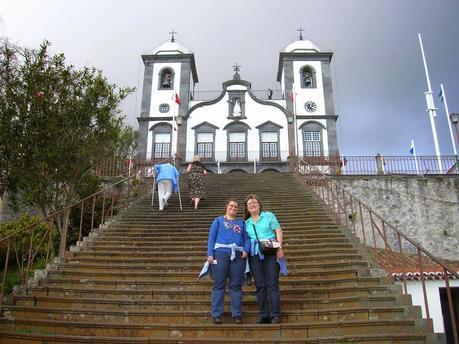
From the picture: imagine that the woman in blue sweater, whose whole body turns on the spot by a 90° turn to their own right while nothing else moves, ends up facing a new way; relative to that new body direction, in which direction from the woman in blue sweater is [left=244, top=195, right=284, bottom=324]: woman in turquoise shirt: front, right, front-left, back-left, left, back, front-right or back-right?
back

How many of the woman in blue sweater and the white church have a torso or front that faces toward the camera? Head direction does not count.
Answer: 2

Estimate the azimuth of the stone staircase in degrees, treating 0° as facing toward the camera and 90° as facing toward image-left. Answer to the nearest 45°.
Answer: approximately 0°

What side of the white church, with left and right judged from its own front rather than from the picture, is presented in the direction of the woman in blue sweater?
front

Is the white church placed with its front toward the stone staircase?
yes

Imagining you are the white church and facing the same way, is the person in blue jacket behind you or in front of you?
in front

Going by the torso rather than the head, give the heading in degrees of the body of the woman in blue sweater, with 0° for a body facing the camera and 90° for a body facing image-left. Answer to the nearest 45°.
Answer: approximately 0°

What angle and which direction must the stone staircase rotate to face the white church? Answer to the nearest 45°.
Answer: approximately 180°

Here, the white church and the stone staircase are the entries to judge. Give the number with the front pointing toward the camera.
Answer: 2

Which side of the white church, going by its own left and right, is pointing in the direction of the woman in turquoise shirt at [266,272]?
front
